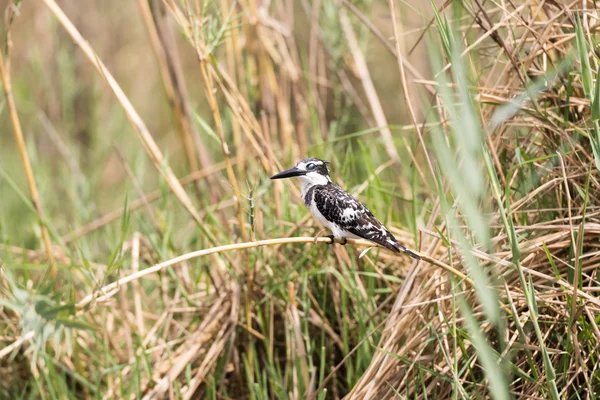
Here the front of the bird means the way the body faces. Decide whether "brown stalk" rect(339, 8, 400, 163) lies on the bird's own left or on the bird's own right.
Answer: on the bird's own right

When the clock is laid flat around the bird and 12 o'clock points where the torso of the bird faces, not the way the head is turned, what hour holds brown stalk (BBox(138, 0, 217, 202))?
The brown stalk is roughly at 2 o'clock from the bird.

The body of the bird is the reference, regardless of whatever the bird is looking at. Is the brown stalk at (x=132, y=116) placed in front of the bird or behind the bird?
in front

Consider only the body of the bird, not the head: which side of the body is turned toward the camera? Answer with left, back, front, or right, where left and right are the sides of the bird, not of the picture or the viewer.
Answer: left

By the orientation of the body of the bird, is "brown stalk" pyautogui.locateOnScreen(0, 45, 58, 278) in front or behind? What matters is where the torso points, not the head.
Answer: in front
